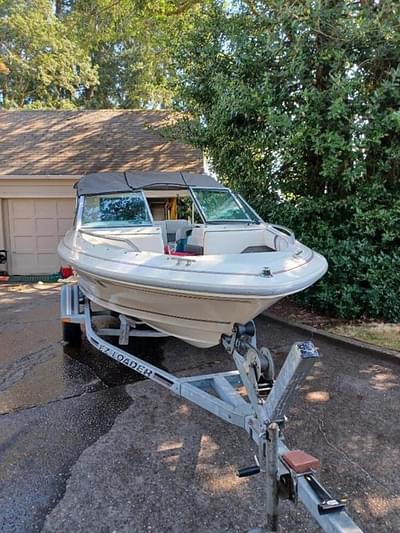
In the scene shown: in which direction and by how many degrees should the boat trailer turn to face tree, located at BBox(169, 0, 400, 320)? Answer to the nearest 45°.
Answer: approximately 135° to its left

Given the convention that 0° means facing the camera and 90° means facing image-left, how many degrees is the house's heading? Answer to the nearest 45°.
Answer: approximately 0°

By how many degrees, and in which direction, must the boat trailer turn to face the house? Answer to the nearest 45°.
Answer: approximately 180°

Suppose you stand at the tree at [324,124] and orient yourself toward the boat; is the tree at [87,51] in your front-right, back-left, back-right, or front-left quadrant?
back-right

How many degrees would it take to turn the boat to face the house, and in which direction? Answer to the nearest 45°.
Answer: approximately 180°

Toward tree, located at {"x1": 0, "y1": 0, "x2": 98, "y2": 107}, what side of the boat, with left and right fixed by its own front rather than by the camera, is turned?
back

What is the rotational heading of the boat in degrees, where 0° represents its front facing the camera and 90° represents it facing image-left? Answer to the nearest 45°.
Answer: approximately 315°

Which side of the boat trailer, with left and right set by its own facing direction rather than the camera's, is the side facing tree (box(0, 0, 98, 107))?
back

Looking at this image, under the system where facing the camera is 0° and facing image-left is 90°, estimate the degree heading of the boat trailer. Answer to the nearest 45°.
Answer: approximately 315°

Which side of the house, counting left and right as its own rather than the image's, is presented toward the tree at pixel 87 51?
back

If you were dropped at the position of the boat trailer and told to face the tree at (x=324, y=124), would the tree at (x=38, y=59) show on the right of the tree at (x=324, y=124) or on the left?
left
